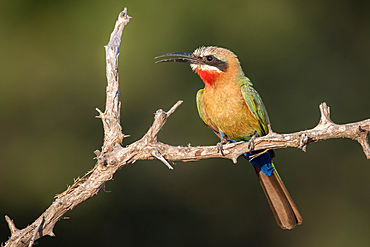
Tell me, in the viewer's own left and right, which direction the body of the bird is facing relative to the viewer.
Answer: facing the viewer and to the left of the viewer
